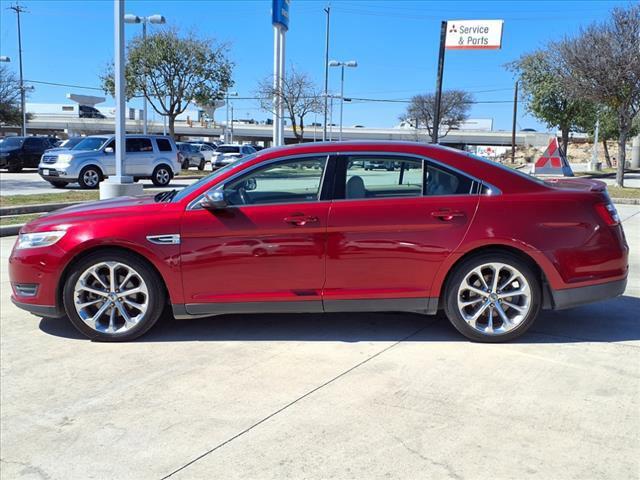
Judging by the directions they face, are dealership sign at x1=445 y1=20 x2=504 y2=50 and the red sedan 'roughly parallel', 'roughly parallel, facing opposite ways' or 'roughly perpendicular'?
roughly perpendicular

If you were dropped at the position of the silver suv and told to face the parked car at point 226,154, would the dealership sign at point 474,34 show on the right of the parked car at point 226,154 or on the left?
right

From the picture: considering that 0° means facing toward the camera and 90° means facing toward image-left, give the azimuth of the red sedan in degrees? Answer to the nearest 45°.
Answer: approximately 90°

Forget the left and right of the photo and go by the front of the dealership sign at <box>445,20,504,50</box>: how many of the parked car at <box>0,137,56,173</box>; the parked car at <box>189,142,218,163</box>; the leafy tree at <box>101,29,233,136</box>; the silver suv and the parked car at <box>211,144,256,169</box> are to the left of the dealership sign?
0

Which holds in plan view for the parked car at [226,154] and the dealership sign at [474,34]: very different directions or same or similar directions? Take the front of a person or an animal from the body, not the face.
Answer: same or similar directions

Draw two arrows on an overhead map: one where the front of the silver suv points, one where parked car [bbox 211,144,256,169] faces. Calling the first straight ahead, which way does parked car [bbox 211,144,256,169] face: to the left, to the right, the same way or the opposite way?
the same way

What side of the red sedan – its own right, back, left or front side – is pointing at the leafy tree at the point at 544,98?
right

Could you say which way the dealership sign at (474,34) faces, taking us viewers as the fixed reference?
facing the viewer

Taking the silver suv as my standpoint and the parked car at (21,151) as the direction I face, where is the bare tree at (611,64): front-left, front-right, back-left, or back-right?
back-right

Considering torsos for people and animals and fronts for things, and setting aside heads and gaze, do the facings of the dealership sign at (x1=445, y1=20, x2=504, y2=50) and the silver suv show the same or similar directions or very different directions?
same or similar directions

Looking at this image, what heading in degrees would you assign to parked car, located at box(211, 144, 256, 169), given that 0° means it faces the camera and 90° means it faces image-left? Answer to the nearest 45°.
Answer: approximately 45°

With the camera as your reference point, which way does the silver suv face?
facing the viewer and to the left of the viewer

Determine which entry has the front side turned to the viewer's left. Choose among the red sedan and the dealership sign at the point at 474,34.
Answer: the red sedan

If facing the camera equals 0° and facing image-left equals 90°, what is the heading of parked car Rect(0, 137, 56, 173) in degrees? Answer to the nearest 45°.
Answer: approximately 45°
